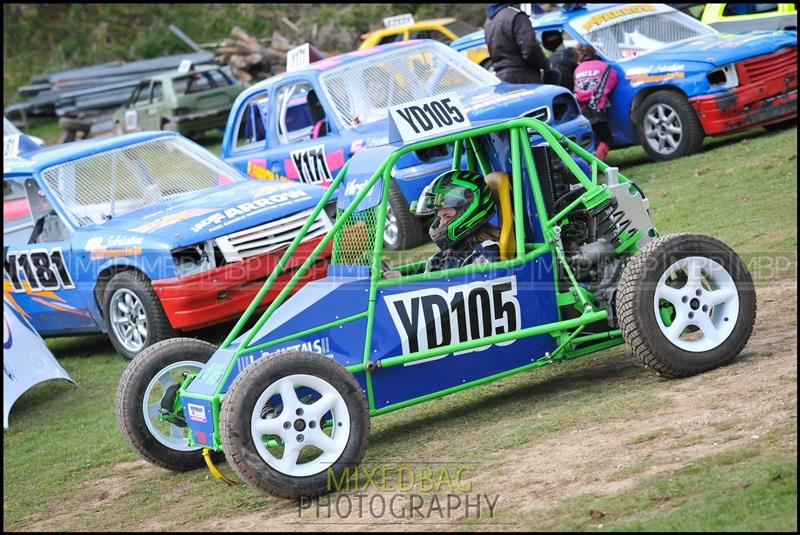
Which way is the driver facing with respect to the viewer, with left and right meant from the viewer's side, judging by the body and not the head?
facing to the left of the viewer

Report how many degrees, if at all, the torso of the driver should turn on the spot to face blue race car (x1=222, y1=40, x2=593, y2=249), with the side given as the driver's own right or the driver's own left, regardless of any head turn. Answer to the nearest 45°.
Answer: approximately 90° to the driver's own right

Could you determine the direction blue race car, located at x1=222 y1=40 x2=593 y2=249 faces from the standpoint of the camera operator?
facing the viewer and to the right of the viewer

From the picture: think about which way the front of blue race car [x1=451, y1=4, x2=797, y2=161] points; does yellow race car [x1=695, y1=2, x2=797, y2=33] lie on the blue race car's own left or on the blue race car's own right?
on the blue race car's own left

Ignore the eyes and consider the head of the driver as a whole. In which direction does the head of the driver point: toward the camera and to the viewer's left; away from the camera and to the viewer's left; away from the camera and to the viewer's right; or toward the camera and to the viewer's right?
toward the camera and to the viewer's left

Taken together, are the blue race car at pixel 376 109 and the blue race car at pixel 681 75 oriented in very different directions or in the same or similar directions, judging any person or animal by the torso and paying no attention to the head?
same or similar directions

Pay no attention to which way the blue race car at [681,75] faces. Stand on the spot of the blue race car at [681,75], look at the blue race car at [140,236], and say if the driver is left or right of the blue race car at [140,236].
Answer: left

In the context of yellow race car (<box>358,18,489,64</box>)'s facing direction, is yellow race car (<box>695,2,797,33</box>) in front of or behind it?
in front

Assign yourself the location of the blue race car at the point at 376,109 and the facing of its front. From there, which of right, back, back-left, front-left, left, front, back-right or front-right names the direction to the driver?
front-right

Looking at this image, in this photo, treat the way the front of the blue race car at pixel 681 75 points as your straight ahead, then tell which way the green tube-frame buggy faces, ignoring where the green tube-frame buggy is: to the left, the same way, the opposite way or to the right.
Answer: to the right

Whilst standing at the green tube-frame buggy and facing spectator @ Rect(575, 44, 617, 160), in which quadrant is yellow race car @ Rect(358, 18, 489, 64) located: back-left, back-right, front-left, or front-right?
front-left

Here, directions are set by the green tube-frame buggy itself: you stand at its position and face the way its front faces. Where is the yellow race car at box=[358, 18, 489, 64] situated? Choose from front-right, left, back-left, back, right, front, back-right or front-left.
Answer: back-right

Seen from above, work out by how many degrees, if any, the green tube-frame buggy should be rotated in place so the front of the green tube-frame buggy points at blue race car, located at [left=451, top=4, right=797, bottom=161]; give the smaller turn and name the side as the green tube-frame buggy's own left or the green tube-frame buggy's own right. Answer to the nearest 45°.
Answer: approximately 180°

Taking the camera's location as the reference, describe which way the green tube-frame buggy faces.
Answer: facing the viewer and to the left of the viewer

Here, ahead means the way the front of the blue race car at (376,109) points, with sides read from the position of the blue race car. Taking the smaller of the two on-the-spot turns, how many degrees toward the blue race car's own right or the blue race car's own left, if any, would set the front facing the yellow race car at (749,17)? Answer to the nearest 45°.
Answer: approximately 90° to the blue race car's own left

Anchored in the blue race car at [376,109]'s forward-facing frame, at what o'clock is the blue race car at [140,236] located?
the blue race car at [140,236] is roughly at 3 o'clock from the blue race car at [376,109].

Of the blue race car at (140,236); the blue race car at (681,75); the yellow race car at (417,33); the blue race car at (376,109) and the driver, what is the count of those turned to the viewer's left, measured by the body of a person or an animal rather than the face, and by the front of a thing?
1
